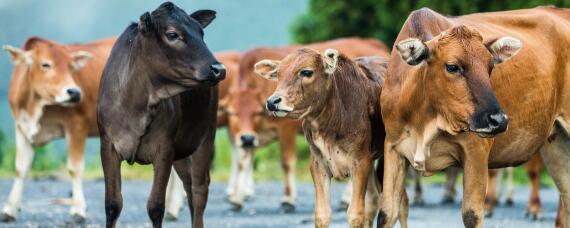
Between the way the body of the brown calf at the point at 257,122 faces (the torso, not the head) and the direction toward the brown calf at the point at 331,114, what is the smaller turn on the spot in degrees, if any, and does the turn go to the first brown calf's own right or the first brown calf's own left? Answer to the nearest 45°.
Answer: approximately 45° to the first brown calf's own left

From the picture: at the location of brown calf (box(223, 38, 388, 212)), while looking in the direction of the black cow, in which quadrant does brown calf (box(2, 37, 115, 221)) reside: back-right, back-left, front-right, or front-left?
front-right

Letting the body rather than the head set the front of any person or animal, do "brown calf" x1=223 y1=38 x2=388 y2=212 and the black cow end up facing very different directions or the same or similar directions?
same or similar directions

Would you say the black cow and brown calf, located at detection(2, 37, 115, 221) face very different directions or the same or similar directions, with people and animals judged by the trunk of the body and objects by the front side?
same or similar directions

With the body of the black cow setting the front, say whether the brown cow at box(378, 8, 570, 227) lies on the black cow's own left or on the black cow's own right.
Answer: on the black cow's own left

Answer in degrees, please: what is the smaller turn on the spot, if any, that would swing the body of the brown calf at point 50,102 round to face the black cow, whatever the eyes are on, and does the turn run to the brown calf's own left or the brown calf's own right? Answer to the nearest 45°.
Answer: approximately 45° to the brown calf's own left

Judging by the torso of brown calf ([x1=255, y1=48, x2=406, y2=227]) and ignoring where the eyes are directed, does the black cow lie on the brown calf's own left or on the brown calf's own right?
on the brown calf's own right

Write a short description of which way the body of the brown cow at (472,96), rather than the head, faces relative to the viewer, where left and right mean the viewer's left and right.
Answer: facing the viewer and to the left of the viewer

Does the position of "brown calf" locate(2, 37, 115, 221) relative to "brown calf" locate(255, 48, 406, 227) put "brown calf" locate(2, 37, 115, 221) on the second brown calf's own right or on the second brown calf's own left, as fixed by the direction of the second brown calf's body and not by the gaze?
on the second brown calf's own right

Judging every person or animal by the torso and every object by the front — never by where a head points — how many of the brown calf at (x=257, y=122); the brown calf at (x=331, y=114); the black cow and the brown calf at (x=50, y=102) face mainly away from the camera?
0

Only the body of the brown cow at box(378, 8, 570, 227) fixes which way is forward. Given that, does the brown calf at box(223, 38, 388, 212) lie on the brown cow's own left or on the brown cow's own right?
on the brown cow's own right

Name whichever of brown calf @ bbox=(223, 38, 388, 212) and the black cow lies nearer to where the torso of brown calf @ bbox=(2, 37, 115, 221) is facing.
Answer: the black cow

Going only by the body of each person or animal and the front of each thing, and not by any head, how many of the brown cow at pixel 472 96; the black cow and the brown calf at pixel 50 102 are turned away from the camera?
0
